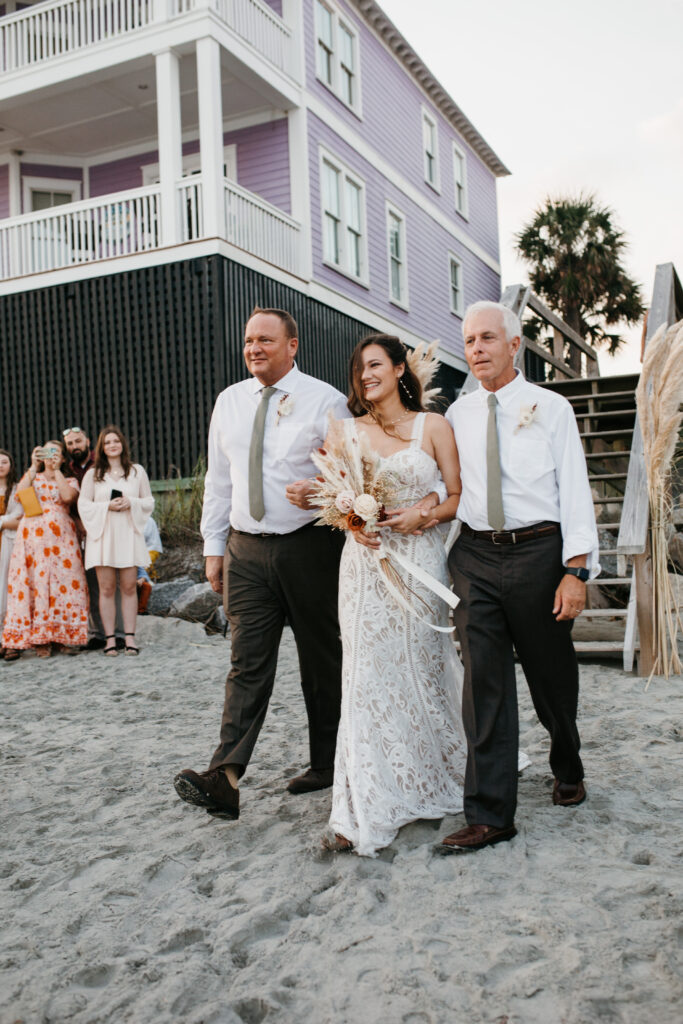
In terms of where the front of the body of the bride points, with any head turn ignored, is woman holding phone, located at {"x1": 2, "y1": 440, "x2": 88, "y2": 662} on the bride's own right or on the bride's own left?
on the bride's own right

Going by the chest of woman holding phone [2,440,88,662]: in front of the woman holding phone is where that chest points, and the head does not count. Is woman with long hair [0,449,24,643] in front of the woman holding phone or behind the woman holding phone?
behind

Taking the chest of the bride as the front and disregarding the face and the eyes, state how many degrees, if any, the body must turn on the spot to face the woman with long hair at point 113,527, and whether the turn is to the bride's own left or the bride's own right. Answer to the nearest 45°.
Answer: approximately 90° to the bride's own right

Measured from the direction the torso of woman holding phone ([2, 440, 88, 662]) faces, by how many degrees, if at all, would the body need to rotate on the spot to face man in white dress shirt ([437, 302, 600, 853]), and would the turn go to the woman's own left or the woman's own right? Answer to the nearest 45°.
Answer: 0° — they already face them

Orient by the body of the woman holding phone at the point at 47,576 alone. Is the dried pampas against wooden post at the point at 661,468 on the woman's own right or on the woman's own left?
on the woman's own left

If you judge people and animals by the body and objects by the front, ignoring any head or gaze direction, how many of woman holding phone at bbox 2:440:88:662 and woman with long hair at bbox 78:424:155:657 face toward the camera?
2

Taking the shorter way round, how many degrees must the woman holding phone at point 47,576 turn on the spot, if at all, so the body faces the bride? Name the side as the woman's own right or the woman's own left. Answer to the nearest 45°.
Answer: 0° — they already face them

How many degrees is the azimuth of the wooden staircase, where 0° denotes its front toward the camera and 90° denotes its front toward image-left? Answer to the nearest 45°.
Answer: approximately 0°

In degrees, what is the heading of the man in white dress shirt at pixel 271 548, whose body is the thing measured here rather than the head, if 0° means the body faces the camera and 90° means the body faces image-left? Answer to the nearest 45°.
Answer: approximately 45°
